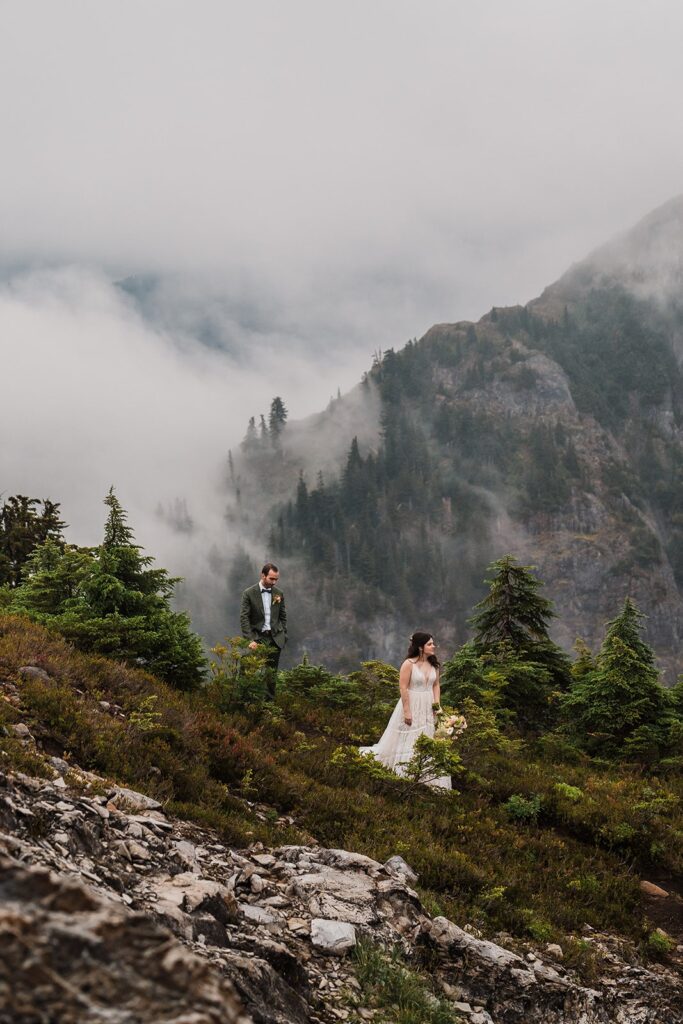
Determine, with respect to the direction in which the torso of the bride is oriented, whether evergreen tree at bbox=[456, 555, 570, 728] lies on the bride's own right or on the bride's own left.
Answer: on the bride's own left

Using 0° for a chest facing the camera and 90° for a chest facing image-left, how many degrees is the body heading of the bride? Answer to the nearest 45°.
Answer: approximately 315°

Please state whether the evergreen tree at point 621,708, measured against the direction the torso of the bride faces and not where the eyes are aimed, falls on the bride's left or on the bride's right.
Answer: on the bride's left

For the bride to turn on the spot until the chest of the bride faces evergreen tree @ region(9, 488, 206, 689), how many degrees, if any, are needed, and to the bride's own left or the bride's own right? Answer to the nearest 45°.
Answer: approximately 135° to the bride's own right

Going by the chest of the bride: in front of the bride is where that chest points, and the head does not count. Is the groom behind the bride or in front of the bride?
behind

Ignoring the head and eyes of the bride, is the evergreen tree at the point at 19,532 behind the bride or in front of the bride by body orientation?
behind
